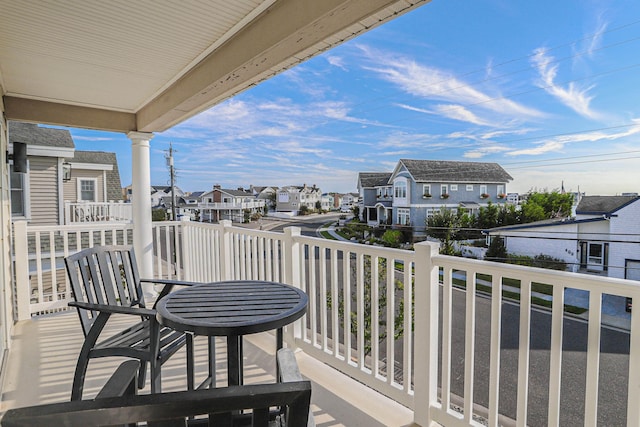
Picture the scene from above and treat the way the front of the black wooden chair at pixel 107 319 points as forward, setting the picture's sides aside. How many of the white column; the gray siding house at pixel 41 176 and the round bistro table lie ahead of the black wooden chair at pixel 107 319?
1

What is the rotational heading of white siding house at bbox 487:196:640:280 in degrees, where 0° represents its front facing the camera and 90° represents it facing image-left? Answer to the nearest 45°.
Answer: approximately 45°

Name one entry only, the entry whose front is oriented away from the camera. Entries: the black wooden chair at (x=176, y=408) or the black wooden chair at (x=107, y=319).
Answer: the black wooden chair at (x=176, y=408)

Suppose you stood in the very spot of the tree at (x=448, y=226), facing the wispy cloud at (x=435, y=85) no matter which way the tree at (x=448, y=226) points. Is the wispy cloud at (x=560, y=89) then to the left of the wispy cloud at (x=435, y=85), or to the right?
right

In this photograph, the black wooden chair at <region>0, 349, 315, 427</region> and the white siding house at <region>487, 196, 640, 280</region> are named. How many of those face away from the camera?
1

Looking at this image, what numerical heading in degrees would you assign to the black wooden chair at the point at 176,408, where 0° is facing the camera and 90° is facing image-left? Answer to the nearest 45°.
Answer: approximately 180°

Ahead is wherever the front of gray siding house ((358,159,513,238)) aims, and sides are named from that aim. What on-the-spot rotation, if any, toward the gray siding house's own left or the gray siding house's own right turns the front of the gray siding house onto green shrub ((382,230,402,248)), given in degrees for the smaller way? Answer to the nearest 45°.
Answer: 0° — it already faces it

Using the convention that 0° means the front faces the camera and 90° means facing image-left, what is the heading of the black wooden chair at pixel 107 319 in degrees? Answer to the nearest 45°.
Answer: approximately 315°

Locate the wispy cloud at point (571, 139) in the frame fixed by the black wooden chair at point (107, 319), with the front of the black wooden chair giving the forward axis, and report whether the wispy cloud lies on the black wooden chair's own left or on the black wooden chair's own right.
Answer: on the black wooden chair's own left

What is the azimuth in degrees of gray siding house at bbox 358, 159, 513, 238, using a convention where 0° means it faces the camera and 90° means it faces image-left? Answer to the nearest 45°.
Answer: approximately 45°
